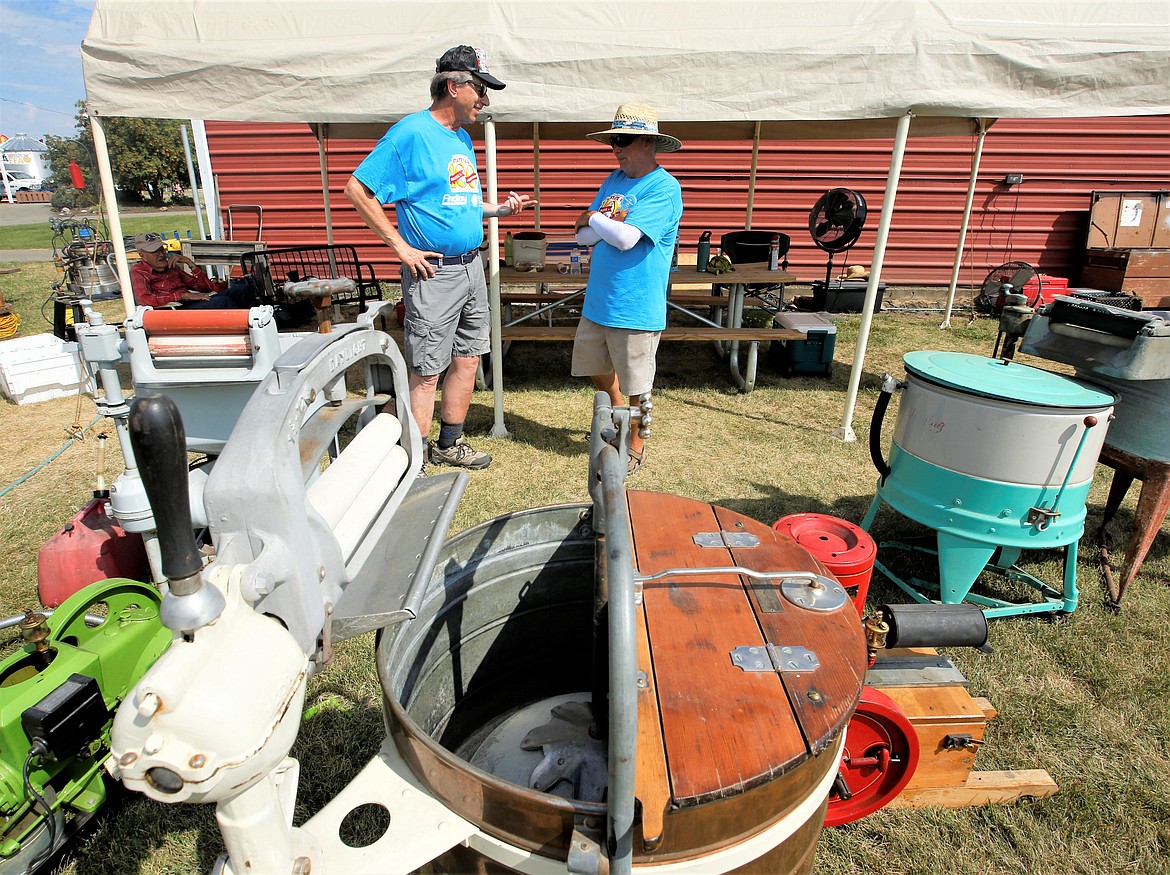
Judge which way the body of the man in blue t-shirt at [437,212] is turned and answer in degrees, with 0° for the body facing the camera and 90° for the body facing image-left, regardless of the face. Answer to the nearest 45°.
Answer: approximately 315°

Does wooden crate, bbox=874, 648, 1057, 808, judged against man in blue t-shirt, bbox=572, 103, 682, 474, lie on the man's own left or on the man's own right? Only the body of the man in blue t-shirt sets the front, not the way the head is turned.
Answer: on the man's own left

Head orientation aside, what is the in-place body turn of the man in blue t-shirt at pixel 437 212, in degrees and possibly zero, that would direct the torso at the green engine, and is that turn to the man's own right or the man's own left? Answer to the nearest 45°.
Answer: approximately 90° to the man's own right

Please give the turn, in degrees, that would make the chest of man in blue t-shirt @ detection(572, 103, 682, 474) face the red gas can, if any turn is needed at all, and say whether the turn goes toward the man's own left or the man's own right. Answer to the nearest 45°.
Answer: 0° — they already face it

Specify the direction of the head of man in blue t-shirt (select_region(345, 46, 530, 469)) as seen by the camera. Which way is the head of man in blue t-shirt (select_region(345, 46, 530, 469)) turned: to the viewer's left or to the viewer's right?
to the viewer's right

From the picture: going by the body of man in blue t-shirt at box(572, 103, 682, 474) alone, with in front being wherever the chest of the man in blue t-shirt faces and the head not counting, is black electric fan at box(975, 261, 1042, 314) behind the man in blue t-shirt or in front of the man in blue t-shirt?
behind

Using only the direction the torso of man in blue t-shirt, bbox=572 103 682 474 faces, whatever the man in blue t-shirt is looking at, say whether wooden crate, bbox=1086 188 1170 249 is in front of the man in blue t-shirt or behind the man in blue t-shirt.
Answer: behind

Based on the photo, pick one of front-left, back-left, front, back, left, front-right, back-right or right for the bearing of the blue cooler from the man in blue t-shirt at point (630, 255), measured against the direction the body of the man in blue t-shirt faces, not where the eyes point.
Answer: back

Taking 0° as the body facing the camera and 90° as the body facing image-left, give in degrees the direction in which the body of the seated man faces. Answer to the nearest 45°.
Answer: approximately 315°

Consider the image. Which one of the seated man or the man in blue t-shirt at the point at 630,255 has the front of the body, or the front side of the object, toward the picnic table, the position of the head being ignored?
the seated man

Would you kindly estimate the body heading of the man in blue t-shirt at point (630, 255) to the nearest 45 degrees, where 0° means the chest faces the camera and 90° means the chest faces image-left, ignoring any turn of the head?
approximately 45°

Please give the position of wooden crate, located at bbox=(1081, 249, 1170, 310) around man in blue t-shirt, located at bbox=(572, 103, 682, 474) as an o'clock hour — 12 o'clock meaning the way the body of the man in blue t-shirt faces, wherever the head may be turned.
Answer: The wooden crate is roughly at 6 o'clock from the man in blue t-shirt.

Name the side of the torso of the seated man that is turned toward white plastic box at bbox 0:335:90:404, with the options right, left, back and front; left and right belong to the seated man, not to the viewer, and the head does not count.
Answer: right
